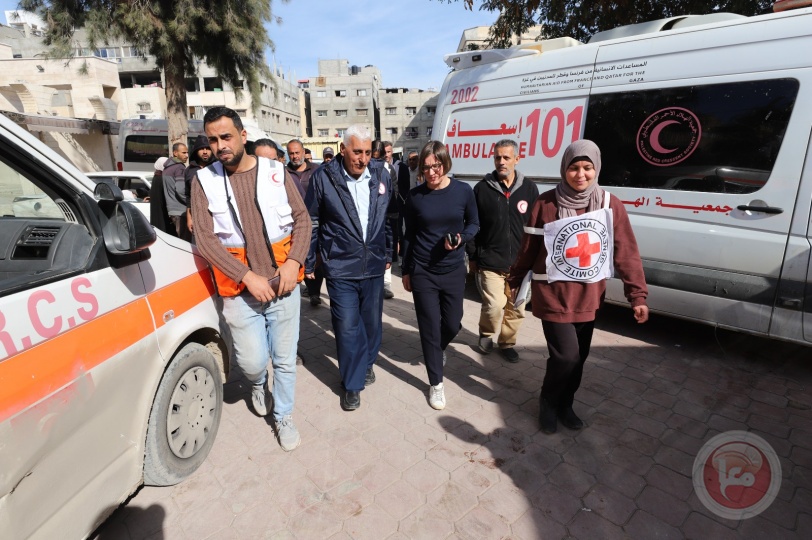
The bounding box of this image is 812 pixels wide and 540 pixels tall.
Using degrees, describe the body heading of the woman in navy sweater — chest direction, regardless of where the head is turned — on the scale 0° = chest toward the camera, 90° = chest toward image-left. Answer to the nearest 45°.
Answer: approximately 0°

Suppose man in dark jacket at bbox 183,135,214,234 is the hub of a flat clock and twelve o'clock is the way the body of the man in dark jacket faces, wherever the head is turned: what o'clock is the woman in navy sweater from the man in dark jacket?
The woman in navy sweater is roughly at 11 o'clock from the man in dark jacket.

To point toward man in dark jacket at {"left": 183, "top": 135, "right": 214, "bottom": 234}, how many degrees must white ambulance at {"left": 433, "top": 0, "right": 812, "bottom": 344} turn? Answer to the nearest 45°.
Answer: approximately 135° to its right

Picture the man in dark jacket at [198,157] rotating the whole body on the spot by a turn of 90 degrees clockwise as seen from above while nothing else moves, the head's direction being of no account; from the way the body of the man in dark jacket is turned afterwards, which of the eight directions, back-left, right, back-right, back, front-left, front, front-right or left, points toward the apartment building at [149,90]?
right

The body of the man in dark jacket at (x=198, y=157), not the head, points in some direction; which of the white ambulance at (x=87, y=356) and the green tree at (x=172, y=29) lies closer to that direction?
the white ambulance

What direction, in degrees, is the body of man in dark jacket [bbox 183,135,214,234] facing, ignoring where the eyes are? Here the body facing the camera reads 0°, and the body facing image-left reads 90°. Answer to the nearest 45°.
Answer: approximately 0°

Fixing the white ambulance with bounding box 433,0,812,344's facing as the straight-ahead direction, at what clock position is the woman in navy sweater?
The woman in navy sweater is roughly at 3 o'clock from the white ambulance.

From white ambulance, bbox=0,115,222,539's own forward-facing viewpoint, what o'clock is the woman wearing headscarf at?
The woman wearing headscarf is roughly at 2 o'clock from the white ambulance.

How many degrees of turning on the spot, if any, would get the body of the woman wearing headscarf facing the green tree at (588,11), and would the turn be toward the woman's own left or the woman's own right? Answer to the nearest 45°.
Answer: approximately 180°

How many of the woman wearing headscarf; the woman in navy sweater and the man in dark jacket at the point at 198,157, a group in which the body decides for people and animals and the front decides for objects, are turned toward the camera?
3

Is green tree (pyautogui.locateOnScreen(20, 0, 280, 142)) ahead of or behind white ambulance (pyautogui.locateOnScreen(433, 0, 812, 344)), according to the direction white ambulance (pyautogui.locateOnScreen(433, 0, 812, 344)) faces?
behind

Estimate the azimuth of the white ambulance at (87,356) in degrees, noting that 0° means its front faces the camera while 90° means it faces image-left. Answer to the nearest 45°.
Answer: approximately 225°

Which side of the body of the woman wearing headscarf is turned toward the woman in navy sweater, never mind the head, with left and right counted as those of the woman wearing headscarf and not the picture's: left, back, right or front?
right
